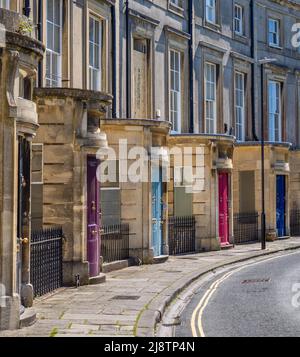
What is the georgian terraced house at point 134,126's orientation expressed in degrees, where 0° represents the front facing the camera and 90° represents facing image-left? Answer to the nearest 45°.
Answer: approximately 315°

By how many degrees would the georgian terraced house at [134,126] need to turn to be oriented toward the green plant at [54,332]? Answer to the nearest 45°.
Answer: approximately 45° to its right
